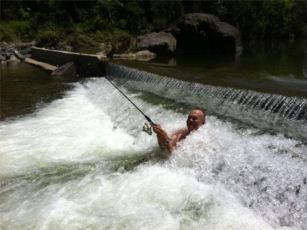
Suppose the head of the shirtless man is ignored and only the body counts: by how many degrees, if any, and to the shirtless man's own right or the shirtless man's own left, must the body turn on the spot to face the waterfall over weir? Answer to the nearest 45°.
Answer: approximately 180°

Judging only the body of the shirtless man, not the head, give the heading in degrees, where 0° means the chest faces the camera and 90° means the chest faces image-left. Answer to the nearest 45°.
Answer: approximately 45°

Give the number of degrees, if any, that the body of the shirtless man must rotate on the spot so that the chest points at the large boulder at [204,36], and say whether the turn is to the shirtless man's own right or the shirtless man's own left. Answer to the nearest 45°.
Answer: approximately 135° to the shirtless man's own right

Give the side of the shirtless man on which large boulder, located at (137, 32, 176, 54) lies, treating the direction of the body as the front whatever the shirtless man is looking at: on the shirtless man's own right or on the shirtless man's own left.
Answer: on the shirtless man's own right
